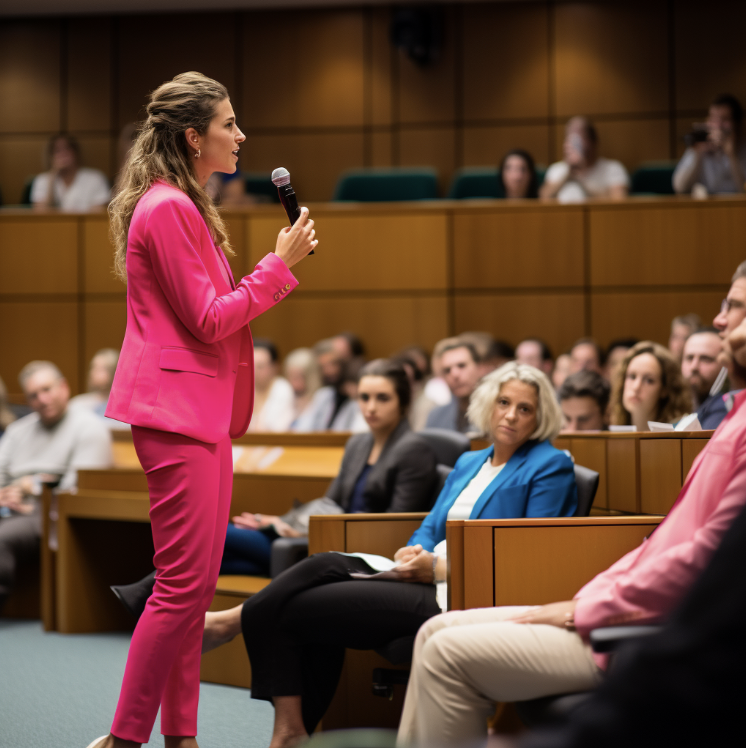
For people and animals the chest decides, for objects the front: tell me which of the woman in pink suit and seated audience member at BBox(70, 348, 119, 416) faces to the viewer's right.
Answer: the woman in pink suit

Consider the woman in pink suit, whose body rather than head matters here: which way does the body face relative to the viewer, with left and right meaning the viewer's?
facing to the right of the viewer
